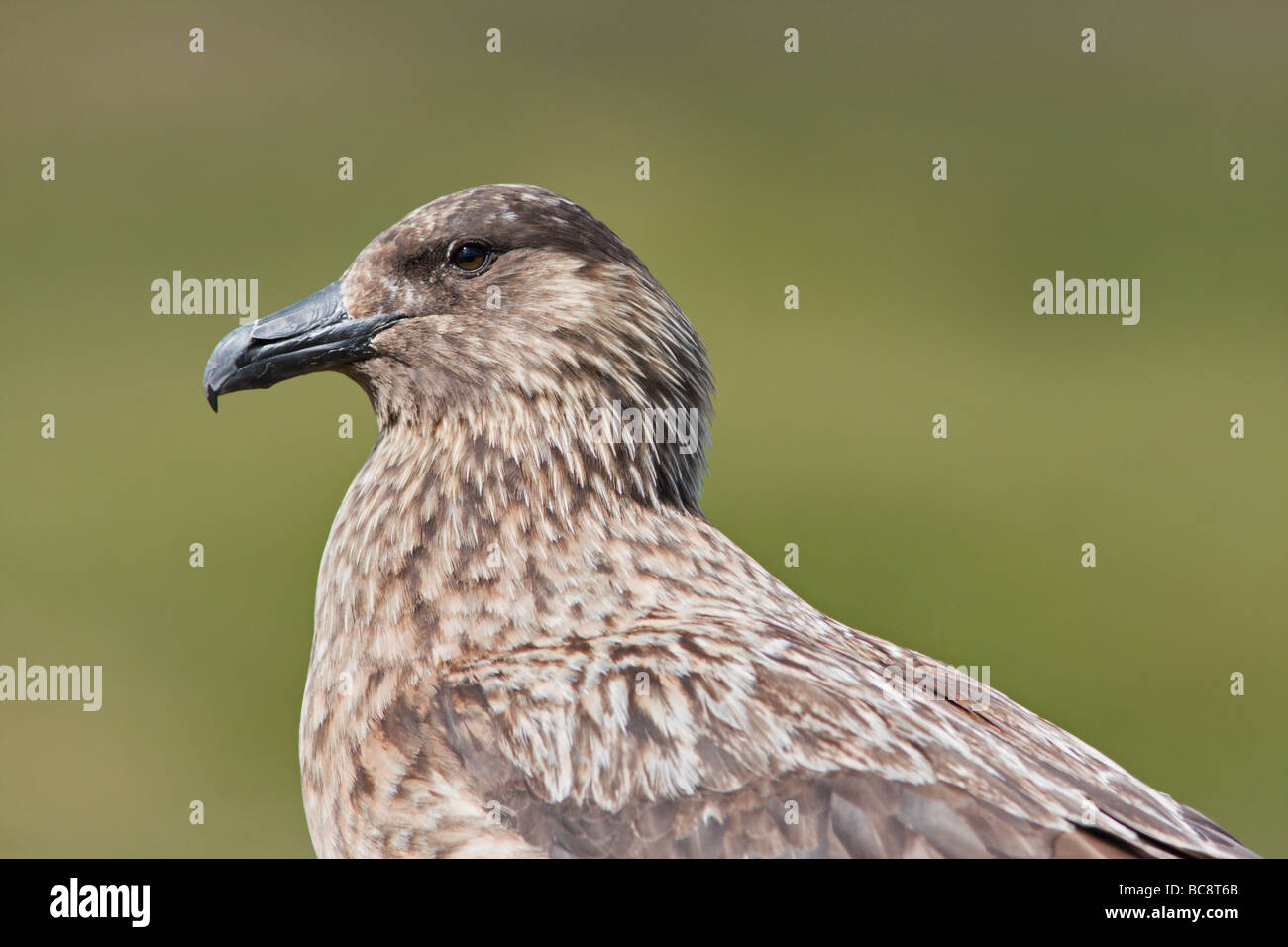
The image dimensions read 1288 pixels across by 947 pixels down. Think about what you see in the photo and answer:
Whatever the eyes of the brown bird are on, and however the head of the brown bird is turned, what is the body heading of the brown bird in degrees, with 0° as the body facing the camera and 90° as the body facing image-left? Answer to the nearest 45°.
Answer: approximately 90°
